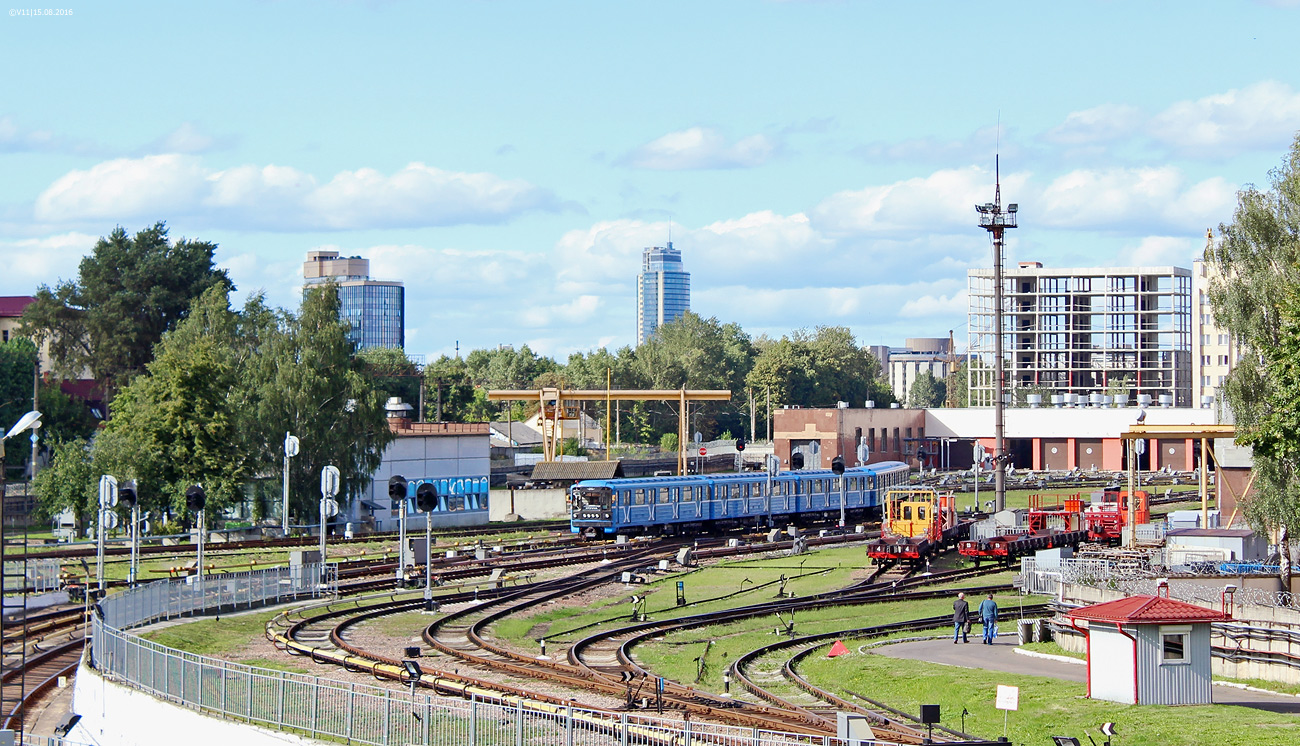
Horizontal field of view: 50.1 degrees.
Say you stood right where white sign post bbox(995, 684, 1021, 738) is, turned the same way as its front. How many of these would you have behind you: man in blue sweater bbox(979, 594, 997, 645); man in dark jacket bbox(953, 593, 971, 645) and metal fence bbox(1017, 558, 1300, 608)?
3

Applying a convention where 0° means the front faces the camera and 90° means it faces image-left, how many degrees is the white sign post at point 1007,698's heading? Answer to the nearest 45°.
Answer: approximately 0°

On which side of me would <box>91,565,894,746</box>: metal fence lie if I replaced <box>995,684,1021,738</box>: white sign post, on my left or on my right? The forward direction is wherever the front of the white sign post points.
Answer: on my right

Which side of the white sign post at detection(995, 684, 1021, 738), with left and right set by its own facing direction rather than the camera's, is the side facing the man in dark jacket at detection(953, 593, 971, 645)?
back

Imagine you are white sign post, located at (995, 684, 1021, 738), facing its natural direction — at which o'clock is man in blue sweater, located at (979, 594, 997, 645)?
The man in blue sweater is roughly at 6 o'clock from the white sign post.

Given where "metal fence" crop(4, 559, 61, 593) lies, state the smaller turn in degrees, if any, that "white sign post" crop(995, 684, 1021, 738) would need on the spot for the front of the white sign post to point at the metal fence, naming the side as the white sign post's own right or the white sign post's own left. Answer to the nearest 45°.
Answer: approximately 135° to the white sign post's own right

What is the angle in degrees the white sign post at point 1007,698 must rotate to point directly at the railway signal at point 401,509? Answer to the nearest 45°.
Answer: approximately 135° to its right

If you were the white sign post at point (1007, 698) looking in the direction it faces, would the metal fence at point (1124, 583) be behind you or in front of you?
behind

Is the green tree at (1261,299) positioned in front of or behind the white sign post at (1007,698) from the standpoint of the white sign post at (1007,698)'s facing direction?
behind

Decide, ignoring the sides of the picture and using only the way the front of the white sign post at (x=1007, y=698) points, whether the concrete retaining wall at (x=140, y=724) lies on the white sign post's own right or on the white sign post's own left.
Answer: on the white sign post's own right

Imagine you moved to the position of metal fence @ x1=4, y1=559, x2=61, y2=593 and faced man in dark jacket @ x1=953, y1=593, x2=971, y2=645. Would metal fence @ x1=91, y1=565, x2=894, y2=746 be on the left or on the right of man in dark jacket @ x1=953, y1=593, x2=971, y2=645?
right
